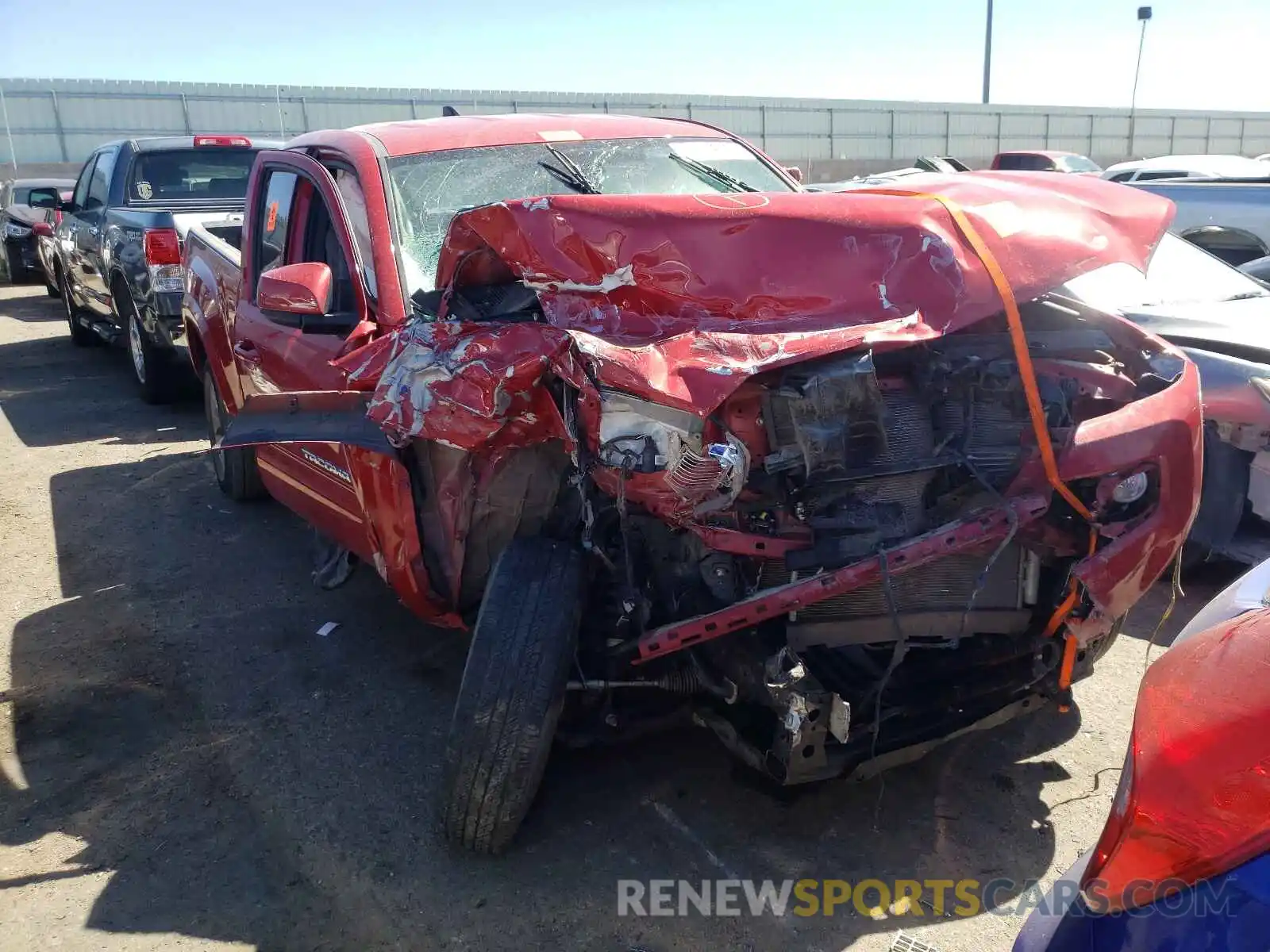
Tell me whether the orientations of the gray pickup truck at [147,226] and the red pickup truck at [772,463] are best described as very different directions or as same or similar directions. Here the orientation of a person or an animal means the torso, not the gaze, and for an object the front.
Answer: very different directions

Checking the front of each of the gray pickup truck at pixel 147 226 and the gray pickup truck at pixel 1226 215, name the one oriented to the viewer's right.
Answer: the gray pickup truck at pixel 1226 215

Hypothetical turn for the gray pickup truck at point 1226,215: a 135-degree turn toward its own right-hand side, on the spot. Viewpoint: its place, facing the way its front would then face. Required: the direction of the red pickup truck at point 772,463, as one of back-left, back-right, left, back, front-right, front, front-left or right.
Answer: front-left

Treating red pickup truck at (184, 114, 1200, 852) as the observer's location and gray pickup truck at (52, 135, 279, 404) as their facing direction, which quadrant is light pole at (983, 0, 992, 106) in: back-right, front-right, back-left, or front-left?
front-right

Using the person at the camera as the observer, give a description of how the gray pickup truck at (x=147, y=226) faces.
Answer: facing away from the viewer and to the left of the viewer

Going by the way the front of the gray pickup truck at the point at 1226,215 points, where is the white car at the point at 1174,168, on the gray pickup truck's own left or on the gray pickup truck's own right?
on the gray pickup truck's own left

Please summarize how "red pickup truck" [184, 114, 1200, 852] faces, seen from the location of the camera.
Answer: facing the viewer and to the right of the viewer

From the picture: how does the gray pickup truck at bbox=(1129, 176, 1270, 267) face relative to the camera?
to the viewer's right

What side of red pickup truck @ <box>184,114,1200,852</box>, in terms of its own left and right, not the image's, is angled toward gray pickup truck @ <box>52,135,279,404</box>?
back

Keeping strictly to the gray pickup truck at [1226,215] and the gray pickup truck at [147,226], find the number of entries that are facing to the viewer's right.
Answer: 1

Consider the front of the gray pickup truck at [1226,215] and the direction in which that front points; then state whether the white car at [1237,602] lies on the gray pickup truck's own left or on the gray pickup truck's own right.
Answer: on the gray pickup truck's own right

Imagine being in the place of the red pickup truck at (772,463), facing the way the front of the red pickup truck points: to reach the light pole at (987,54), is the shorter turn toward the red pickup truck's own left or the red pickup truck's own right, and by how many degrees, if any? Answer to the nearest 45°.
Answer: approximately 135° to the red pickup truck's own left

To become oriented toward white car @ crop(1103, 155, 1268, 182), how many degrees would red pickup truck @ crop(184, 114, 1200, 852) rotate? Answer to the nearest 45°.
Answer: approximately 90° to its left
